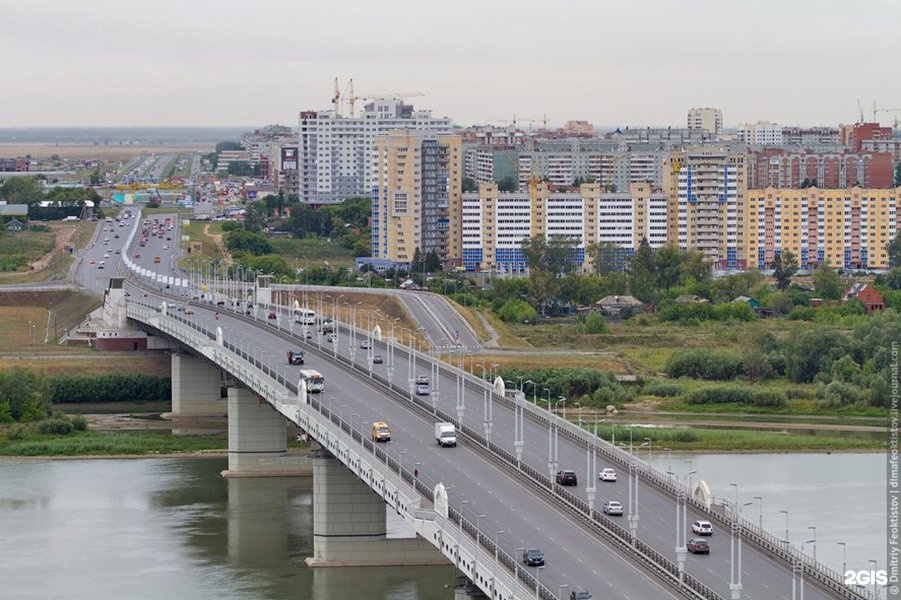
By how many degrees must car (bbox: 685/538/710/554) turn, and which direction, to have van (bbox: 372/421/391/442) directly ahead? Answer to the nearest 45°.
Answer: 0° — it already faces it

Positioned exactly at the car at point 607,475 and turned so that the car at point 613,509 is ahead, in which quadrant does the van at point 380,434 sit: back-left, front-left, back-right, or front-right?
back-right

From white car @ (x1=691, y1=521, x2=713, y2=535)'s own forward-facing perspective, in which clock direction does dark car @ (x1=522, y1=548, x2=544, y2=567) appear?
The dark car is roughly at 9 o'clock from the white car.

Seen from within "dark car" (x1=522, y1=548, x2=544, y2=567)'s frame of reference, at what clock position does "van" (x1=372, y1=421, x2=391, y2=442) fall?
The van is roughly at 7 o'clock from the dark car.

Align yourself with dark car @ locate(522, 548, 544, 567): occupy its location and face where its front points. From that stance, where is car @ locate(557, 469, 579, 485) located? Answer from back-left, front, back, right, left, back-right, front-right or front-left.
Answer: back-left

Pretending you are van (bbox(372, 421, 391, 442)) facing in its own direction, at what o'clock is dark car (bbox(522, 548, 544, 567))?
The dark car is roughly at 1 o'clock from the van.

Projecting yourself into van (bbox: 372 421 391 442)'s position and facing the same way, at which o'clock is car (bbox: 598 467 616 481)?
The car is roughly at 12 o'clock from the van.

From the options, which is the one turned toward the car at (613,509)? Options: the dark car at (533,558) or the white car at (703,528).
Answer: the white car

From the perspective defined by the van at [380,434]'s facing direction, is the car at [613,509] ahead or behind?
ahead

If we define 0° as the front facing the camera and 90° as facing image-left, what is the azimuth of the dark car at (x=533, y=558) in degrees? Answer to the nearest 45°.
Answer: approximately 315°

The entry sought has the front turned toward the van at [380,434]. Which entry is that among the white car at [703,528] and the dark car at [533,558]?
the white car

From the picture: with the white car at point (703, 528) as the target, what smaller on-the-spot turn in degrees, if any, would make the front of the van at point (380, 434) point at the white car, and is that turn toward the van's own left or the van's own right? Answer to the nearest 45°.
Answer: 0° — it already faces it
